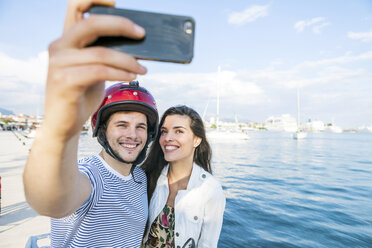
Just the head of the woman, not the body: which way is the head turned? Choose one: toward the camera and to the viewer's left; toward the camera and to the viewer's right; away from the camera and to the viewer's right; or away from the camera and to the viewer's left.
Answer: toward the camera and to the viewer's left

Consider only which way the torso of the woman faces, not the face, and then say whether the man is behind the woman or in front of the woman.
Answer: in front

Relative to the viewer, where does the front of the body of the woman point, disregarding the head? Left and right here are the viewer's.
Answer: facing the viewer and to the left of the viewer

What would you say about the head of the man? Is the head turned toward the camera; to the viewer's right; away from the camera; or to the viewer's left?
toward the camera
